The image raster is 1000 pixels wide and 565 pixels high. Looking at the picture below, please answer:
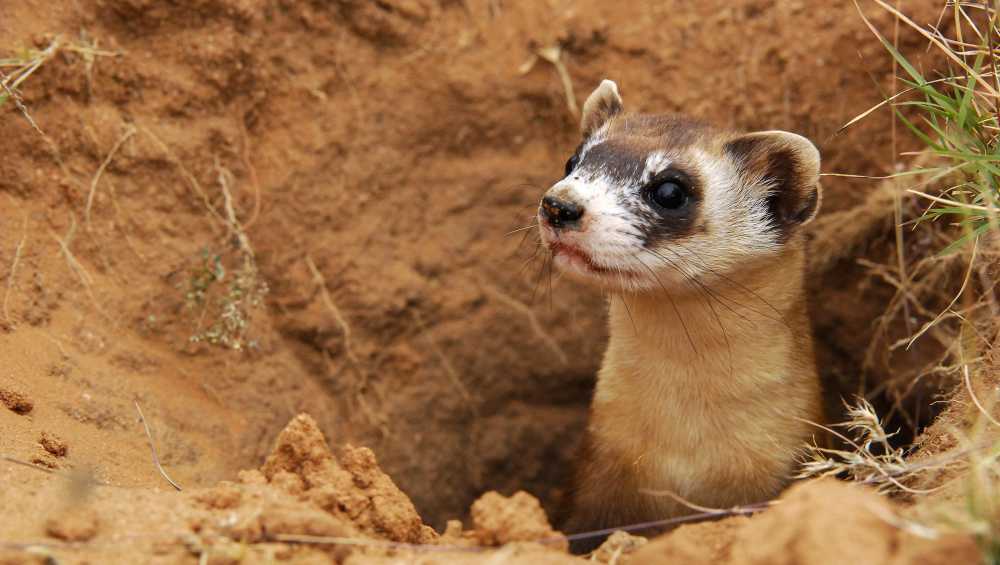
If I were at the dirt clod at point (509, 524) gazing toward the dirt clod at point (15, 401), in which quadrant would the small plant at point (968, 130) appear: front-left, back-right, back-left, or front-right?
back-right

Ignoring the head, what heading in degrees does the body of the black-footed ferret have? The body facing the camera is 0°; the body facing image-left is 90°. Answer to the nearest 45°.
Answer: approximately 45°

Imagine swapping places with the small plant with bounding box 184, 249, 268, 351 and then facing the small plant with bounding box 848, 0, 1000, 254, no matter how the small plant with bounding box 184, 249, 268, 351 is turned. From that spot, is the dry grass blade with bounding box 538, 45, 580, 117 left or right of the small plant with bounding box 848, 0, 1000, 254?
left

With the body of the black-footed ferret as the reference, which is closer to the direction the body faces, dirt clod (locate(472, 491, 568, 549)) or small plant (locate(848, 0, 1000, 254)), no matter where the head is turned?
the dirt clod

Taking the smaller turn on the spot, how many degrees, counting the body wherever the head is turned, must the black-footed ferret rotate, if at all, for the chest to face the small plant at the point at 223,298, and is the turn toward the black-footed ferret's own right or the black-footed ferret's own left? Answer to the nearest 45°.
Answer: approximately 45° to the black-footed ferret's own right

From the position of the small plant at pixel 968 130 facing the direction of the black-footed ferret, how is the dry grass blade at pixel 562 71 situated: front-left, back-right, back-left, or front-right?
front-right

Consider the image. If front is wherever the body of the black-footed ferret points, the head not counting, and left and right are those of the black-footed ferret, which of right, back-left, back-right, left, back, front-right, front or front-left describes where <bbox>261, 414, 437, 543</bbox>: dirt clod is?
right

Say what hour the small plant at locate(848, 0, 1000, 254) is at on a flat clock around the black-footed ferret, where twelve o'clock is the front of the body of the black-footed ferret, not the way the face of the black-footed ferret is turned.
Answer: The small plant is roughly at 8 o'clock from the black-footed ferret.

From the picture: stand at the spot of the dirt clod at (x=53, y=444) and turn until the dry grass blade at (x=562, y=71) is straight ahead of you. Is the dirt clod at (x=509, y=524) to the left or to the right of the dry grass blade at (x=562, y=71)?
right

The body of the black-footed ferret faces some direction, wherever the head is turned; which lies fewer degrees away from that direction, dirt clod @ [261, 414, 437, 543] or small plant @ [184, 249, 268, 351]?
the dirt clod

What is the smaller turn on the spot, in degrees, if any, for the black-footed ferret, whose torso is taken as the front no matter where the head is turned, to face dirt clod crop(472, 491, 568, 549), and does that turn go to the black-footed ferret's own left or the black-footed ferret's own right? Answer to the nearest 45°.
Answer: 0° — it already faces it
